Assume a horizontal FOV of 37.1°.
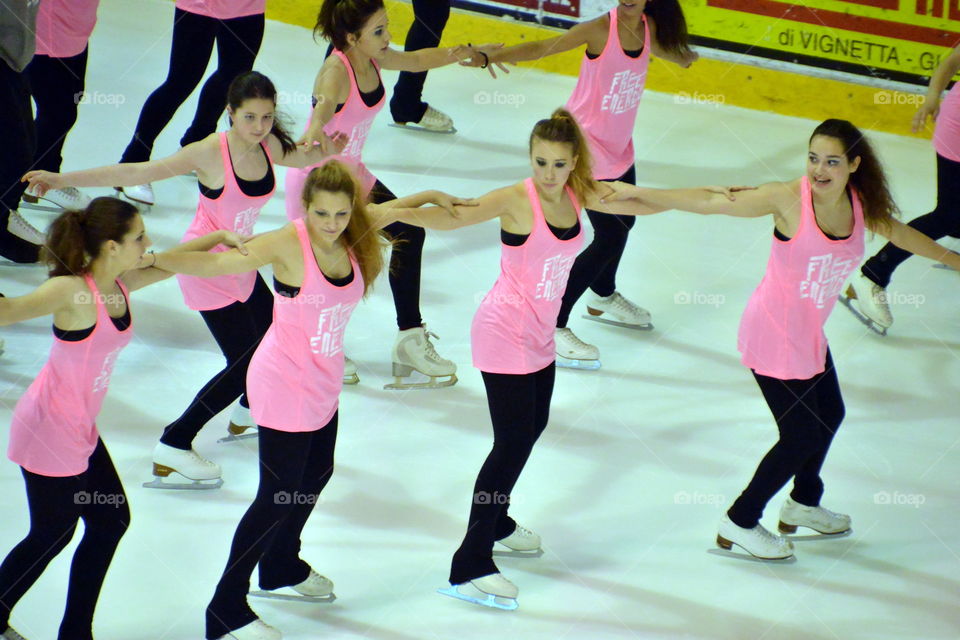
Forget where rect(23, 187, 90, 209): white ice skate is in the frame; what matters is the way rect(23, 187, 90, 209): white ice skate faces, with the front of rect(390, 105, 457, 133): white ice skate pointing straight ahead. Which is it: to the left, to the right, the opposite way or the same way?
the same way

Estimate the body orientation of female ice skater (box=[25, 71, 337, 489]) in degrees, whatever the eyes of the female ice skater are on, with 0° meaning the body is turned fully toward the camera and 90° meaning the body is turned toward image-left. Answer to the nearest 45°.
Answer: approximately 315°

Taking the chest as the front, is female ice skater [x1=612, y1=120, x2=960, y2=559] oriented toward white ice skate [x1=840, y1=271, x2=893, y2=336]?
no

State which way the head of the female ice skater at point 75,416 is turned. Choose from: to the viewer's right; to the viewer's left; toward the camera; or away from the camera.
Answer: to the viewer's right

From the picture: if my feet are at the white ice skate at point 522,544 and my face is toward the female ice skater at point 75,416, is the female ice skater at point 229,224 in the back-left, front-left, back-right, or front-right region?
front-right

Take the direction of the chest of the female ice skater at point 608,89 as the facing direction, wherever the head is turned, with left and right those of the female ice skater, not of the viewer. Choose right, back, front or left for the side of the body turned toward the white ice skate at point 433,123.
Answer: back

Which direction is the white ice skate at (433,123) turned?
to the viewer's right

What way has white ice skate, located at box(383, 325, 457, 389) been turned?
to the viewer's right

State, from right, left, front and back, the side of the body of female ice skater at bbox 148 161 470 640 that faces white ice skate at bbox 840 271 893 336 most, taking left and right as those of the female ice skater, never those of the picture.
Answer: left

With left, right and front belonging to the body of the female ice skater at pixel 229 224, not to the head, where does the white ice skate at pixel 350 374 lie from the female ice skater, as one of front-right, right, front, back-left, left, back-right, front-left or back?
left

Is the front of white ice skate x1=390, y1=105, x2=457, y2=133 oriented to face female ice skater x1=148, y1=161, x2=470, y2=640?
no
